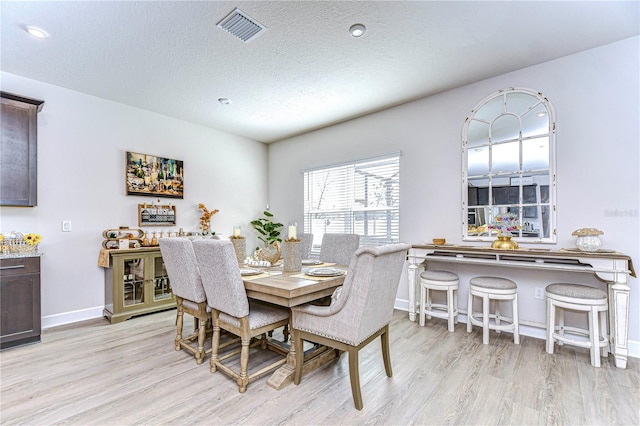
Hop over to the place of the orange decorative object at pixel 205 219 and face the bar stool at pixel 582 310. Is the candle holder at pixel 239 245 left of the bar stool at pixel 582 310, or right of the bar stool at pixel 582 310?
right

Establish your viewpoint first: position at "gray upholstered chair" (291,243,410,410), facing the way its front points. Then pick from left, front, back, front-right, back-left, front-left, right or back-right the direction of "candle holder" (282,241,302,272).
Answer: front

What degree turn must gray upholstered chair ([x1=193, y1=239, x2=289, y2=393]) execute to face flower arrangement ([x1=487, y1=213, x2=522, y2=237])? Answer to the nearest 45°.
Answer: approximately 45° to its right

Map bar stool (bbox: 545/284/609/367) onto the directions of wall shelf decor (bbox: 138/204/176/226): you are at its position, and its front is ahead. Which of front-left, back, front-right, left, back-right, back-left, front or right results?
front-left

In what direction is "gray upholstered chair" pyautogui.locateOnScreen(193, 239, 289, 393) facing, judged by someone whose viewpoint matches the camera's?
facing away from the viewer and to the right of the viewer

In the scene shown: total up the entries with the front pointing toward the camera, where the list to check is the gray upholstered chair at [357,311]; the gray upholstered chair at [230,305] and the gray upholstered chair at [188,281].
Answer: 0

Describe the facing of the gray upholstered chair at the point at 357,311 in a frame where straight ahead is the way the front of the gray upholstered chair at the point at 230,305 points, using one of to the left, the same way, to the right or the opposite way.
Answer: to the left

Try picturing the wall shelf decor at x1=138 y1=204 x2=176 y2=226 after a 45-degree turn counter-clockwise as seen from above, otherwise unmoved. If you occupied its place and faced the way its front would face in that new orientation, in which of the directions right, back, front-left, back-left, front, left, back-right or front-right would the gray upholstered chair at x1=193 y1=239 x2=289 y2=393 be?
front-right

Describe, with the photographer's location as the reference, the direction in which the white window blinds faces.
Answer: facing the viewer and to the left of the viewer

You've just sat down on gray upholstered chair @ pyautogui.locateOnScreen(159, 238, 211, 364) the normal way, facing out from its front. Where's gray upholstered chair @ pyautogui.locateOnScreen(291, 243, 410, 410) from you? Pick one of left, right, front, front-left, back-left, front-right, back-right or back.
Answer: right

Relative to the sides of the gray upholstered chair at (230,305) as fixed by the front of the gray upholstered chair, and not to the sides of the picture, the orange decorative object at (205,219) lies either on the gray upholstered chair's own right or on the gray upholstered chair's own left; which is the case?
on the gray upholstered chair's own left

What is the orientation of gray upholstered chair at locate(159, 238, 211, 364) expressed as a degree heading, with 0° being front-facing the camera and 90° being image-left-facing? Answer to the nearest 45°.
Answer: approximately 225°

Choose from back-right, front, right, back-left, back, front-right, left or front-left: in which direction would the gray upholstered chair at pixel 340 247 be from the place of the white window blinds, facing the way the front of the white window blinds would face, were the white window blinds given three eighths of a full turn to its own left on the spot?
right

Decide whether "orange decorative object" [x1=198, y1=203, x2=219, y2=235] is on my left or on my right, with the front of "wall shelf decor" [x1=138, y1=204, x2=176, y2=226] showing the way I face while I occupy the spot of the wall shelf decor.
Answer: on my left

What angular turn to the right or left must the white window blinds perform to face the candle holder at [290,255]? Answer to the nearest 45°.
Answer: approximately 45° to its left

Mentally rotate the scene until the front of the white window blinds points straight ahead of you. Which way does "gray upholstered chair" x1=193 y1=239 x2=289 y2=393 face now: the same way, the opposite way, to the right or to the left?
the opposite way

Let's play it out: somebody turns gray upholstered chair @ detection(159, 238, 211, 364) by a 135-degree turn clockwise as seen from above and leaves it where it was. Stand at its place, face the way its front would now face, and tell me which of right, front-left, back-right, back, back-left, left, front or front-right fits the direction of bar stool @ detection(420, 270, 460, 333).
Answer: left

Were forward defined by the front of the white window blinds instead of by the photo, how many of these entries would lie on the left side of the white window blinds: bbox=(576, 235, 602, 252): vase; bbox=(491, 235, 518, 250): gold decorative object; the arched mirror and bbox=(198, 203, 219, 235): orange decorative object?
3

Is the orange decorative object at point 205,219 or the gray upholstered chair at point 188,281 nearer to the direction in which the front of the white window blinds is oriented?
the gray upholstered chair

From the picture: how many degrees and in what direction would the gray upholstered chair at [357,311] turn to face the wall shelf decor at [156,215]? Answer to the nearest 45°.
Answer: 0° — it already faces it
